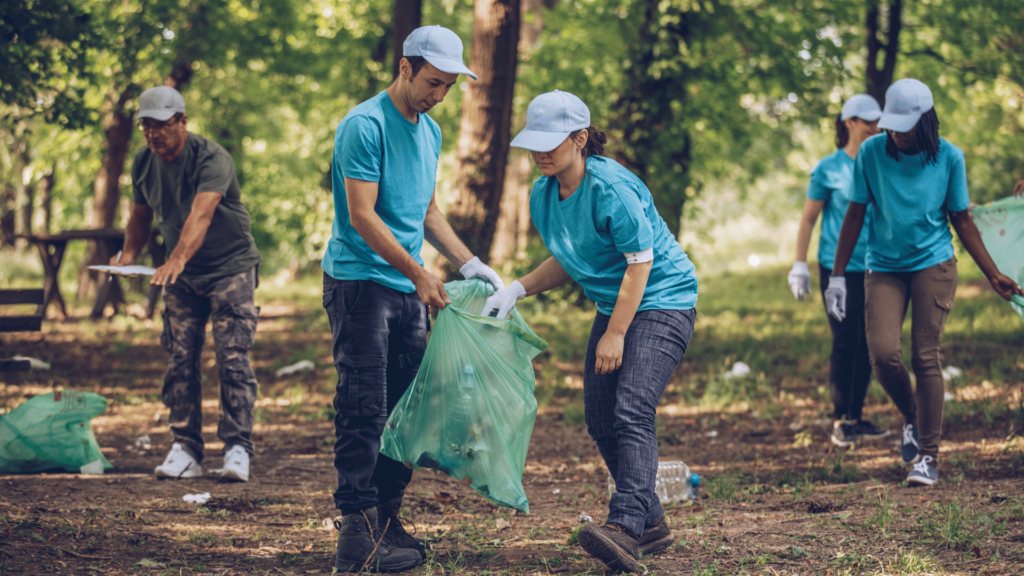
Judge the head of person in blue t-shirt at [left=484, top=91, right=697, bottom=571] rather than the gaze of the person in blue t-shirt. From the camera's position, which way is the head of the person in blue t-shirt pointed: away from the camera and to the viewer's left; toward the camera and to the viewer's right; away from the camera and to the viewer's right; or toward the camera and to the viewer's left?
toward the camera and to the viewer's left

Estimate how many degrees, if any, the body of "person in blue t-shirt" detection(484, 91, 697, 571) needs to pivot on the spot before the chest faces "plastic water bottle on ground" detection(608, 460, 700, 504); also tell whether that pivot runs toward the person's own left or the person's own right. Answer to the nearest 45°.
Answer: approximately 135° to the person's own right

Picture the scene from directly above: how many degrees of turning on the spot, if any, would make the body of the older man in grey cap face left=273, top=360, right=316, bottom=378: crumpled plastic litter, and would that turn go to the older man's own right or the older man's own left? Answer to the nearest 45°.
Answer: approximately 135° to the older man's own right

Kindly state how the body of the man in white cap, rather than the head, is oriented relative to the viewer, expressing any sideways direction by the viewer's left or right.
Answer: facing the viewer and to the right of the viewer

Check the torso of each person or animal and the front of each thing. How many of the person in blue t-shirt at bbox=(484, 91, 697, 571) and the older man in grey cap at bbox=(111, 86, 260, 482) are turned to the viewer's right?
0

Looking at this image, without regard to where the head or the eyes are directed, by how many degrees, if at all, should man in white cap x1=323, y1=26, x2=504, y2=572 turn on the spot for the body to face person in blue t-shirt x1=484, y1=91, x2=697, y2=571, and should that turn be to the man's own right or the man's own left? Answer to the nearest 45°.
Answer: approximately 45° to the man's own left

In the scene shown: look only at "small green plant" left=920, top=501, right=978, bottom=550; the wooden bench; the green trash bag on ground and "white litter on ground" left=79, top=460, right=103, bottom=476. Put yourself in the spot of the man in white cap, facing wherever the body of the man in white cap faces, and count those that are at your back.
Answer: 3

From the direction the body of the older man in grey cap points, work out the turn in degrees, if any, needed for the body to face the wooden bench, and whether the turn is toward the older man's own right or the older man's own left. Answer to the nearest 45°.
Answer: approximately 90° to the older man's own right

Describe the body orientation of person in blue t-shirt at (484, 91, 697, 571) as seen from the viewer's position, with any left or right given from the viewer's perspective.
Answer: facing the viewer and to the left of the viewer

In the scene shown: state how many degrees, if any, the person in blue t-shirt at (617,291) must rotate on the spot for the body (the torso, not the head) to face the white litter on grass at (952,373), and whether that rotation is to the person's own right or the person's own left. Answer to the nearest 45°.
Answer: approximately 180°
